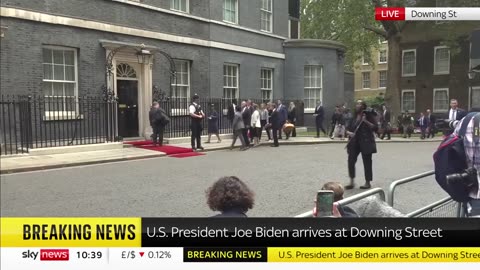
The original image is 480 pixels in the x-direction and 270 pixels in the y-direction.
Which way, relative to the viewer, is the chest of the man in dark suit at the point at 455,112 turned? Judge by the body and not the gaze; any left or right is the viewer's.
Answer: facing the viewer and to the left of the viewer

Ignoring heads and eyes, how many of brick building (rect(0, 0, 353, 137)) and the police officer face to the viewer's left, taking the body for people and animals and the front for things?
0

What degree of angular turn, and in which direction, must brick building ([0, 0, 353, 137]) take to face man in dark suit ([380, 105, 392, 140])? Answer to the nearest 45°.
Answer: approximately 45° to its left

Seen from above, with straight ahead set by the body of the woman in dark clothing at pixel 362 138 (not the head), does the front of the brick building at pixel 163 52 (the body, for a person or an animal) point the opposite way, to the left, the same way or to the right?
to the left

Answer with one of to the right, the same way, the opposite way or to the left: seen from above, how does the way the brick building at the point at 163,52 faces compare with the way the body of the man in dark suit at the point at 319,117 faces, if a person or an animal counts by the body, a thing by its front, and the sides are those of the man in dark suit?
to the left

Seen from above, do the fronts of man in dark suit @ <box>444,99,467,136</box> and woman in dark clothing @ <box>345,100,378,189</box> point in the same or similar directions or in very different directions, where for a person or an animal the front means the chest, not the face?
same or similar directions

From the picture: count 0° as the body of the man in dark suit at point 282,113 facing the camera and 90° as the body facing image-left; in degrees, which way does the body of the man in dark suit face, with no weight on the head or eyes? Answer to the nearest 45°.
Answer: approximately 45°
